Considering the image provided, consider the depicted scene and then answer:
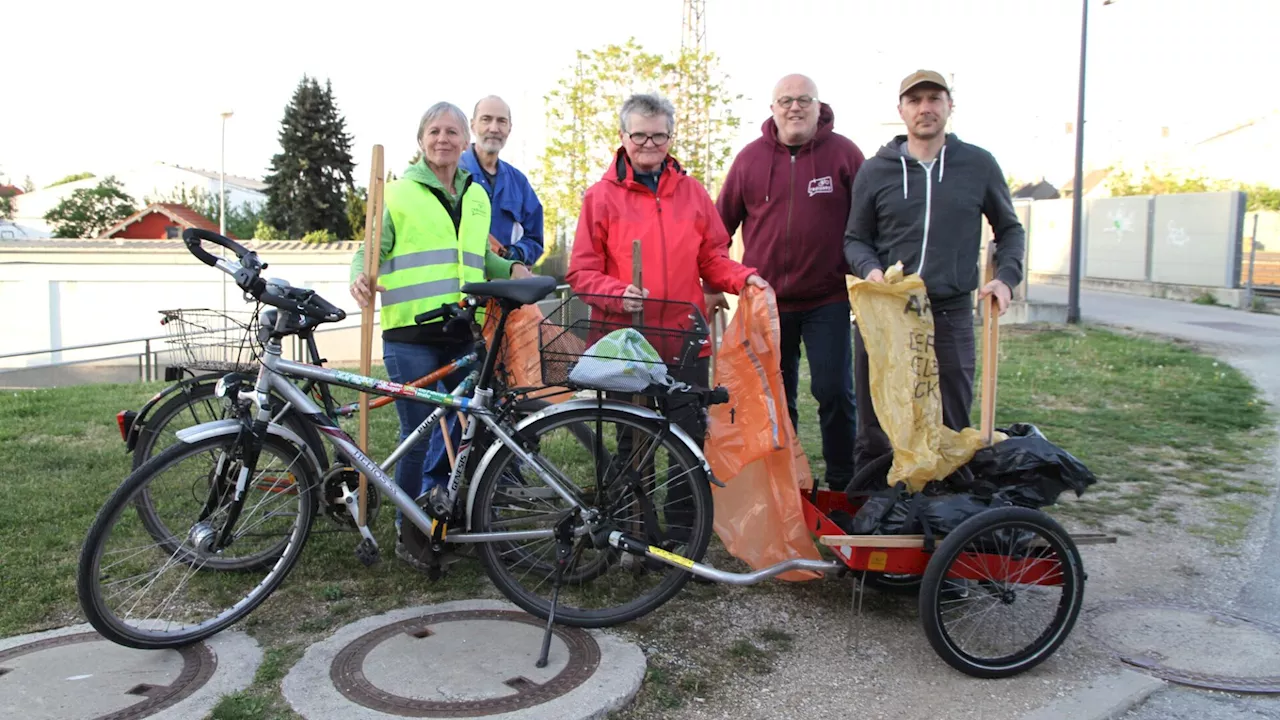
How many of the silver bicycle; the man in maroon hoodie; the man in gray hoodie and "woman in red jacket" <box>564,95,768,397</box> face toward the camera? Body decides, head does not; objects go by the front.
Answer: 3

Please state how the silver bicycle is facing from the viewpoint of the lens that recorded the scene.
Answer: facing to the left of the viewer

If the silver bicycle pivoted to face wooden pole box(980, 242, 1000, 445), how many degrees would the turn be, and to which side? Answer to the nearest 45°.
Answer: approximately 180°

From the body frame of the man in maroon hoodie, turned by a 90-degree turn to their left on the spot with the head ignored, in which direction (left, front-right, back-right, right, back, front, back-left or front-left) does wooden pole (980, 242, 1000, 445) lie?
front-right

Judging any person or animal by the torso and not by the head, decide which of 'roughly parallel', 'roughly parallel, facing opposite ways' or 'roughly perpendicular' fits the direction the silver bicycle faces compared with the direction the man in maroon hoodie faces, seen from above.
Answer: roughly perpendicular

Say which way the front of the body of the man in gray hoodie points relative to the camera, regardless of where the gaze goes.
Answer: toward the camera

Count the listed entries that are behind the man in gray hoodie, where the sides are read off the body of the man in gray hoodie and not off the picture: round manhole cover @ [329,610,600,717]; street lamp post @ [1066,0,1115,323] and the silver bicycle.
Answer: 1

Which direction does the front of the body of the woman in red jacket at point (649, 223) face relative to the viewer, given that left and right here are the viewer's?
facing the viewer

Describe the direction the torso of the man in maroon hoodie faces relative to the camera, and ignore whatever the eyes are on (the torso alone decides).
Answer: toward the camera

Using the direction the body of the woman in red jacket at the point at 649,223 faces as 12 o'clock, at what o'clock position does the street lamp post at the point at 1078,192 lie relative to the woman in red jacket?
The street lamp post is roughly at 7 o'clock from the woman in red jacket.

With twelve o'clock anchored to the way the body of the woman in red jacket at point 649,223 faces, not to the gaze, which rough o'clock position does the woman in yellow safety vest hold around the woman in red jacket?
The woman in yellow safety vest is roughly at 3 o'clock from the woman in red jacket.

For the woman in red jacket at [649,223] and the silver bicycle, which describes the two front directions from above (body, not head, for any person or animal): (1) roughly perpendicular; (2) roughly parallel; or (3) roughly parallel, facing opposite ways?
roughly perpendicular
